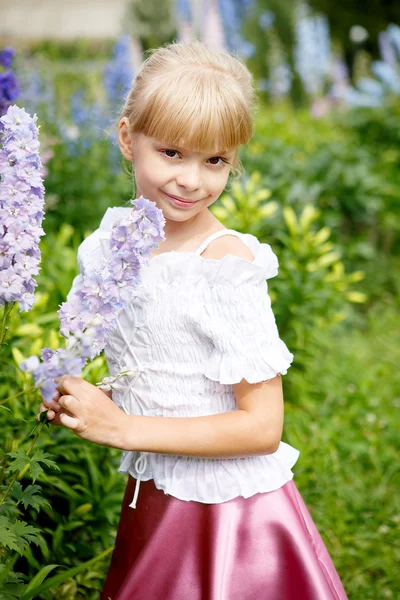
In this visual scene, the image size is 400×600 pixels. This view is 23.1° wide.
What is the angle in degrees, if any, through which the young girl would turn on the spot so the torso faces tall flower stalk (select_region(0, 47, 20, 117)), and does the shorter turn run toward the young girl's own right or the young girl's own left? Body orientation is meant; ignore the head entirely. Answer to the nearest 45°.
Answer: approximately 90° to the young girl's own right

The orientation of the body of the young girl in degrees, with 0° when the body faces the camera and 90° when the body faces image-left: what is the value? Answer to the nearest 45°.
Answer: approximately 45°
